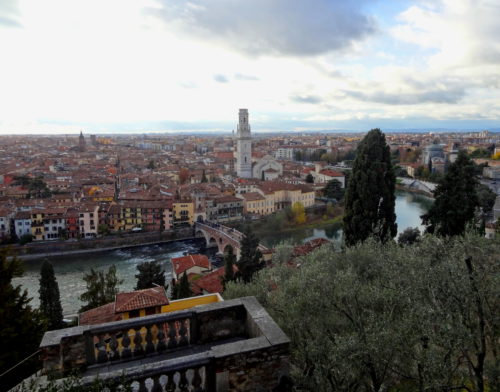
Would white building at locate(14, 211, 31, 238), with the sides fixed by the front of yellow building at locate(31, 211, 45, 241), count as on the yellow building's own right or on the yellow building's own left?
on the yellow building's own right

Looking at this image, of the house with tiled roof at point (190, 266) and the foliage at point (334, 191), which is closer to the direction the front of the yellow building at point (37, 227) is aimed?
the house with tiled roof

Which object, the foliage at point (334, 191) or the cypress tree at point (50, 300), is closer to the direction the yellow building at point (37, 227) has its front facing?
the cypress tree

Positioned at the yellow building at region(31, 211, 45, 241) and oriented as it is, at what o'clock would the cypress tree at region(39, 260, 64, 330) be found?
The cypress tree is roughly at 12 o'clock from the yellow building.

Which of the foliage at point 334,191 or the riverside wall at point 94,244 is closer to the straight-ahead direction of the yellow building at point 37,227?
the riverside wall

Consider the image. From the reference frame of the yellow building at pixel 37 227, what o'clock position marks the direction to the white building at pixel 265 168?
The white building is roughly at 8 o'clock from the yellow building.

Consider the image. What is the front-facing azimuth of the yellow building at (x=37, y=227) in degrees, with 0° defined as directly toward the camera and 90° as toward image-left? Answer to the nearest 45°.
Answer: approximately 0°

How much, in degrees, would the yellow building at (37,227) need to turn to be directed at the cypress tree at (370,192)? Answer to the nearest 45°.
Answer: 0° — it already faces it

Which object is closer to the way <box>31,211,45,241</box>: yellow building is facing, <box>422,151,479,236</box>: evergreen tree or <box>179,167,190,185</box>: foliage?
the evergreen tree
